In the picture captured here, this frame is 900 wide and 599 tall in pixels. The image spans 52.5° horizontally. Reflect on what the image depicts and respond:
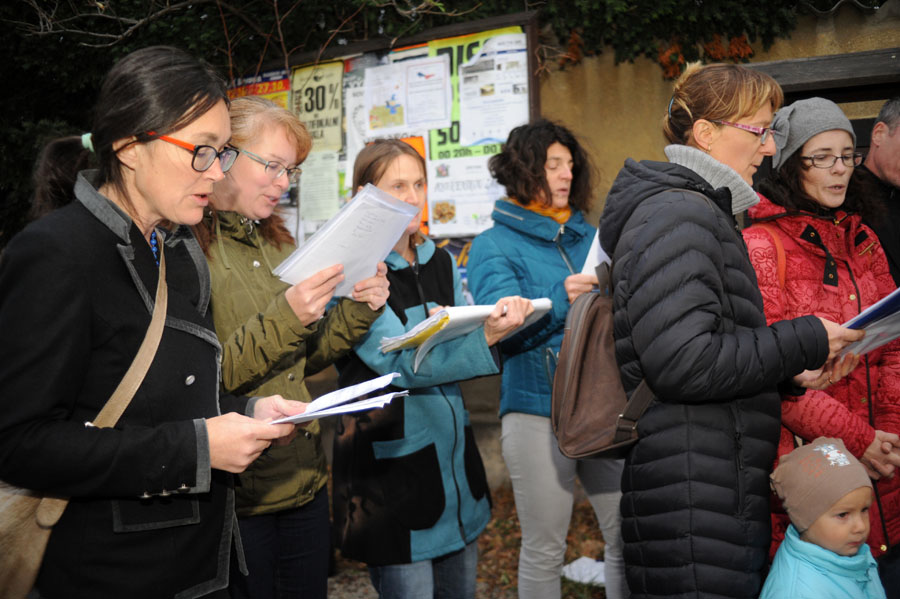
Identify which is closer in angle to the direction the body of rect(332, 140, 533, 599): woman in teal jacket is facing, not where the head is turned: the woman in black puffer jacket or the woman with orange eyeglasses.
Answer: the woman in black puffer jacket

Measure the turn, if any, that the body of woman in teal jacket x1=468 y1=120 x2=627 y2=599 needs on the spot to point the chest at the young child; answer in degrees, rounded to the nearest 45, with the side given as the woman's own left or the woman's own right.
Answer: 0° — they already face them

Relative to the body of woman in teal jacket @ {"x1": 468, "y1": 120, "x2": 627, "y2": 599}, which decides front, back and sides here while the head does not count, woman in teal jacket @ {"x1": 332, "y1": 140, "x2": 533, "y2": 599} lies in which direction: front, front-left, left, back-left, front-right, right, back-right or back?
right

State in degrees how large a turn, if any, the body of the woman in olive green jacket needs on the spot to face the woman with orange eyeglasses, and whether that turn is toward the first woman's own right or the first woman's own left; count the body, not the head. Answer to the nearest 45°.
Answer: approximately 45° to the first woman's own right

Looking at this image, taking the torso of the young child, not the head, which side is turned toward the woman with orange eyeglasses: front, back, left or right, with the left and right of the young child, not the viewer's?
right

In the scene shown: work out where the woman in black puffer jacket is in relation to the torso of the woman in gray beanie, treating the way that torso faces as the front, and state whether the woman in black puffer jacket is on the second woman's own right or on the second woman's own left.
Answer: on the second woman's own right

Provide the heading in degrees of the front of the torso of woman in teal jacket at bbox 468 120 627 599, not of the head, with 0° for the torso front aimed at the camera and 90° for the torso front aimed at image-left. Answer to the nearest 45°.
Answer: approximately 315°

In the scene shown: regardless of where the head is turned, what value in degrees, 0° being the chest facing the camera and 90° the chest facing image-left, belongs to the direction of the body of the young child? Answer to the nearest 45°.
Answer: approximately 315°

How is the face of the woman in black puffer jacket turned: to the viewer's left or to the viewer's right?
to the viewer's right
